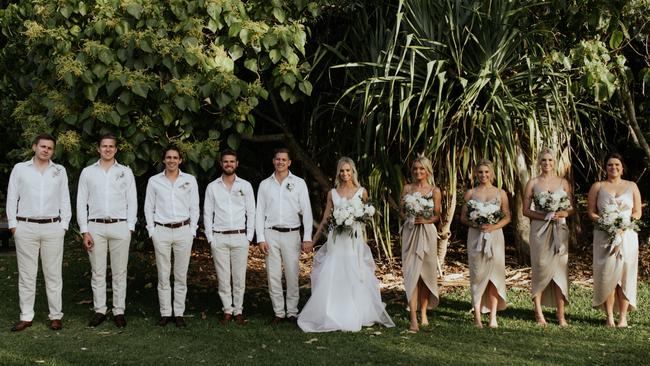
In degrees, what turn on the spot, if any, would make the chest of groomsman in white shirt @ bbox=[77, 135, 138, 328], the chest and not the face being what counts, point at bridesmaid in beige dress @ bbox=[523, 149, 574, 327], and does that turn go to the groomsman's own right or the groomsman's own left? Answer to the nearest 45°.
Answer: approximately 90° to the groomsman's own left

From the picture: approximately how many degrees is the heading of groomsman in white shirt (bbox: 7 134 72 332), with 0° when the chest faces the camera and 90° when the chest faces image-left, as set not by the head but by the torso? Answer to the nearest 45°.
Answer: approximately 0°

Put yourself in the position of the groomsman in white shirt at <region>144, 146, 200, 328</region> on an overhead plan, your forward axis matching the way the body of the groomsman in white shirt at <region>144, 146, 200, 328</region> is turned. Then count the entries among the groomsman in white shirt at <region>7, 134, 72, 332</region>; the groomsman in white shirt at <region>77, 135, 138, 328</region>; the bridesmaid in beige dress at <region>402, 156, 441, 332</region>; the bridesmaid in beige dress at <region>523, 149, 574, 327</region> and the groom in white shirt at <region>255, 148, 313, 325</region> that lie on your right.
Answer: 2

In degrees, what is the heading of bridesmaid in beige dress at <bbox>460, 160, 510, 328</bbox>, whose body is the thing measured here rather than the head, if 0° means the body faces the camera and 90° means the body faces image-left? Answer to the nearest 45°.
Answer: approximately 0°

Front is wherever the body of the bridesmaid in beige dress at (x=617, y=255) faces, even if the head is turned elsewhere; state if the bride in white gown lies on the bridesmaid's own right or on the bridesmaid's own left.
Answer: on the bridesmaid's own right

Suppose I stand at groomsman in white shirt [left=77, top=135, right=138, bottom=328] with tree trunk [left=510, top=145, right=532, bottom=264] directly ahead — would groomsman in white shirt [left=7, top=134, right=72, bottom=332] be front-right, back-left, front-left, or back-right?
back-left

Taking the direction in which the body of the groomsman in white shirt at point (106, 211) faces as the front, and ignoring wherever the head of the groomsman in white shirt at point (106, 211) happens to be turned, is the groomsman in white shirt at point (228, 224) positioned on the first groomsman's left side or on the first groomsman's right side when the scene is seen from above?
on the first groomsman's left side
